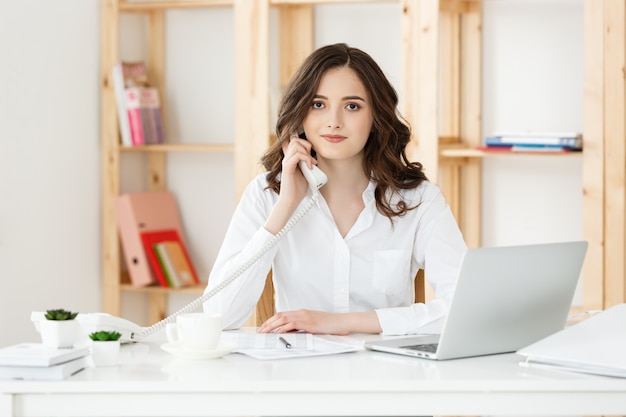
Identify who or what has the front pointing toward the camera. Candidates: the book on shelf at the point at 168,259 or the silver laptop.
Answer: the book on shelf

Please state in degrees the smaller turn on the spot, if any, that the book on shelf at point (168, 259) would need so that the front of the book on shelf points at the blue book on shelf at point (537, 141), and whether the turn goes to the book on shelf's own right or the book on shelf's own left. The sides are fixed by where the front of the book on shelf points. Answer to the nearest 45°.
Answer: approximately 45° to the book on shelf's own left

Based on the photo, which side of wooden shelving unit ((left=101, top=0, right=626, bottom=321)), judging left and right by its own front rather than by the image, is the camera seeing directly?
front

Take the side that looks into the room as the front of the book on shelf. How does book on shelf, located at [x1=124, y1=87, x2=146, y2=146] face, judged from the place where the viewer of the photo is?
facing the viewer

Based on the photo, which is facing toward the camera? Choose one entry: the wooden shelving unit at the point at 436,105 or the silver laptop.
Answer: the wooden shelving unit

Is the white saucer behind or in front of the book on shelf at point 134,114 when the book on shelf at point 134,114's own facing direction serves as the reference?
in front

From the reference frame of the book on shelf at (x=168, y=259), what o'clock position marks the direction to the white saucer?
The white saucer is roughly at 12 o'clock from the book on shelf.

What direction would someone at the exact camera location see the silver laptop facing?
facing away from the viewer and to the left of the viewer

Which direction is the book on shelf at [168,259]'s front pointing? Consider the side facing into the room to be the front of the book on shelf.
toward the camera

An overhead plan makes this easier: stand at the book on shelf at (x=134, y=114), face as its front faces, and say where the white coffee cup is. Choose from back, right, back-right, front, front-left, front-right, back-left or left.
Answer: front

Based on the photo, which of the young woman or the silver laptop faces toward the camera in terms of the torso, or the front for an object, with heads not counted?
the young woman

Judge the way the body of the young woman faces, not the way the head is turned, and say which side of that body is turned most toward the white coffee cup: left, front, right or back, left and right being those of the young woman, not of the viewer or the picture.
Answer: front

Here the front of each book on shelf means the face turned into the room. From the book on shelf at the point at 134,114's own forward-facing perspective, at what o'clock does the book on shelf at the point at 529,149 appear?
the book on shelf at the point at 529,149 is roughly at 10 o'clock from the book on shelf at the point at 134,114.
